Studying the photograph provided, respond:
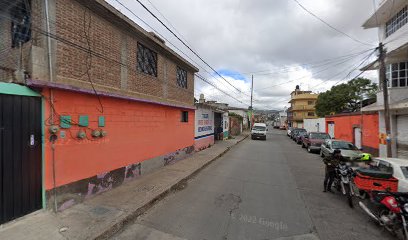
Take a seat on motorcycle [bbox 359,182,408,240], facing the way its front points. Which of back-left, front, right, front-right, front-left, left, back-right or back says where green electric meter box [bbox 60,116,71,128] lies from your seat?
right

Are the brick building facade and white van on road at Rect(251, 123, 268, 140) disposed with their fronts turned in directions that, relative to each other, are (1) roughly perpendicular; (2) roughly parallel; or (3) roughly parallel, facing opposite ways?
roughly perpendicular

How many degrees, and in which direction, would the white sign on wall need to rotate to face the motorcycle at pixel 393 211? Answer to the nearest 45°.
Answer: approximately 45° to its right

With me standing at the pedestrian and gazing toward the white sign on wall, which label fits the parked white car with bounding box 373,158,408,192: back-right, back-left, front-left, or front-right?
back-right

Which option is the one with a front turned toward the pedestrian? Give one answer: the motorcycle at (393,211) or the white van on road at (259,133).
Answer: the white van on road

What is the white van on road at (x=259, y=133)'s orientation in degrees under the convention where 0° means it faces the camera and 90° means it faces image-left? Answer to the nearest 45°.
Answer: approximately 0°

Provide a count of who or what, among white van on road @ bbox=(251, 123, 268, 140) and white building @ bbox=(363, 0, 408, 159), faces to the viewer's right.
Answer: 0

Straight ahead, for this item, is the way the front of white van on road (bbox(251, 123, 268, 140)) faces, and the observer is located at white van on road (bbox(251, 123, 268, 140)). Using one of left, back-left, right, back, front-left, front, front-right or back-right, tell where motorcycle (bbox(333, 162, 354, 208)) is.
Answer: front

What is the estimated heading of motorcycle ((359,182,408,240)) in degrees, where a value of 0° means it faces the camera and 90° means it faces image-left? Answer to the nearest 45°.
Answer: approximately 315°

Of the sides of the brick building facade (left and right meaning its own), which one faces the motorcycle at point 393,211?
front

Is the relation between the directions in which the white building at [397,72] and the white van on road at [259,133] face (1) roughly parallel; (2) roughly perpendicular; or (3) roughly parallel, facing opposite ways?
roughly perpendicular

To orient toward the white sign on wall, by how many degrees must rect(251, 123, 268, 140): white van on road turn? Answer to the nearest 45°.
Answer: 0° — it already faces it

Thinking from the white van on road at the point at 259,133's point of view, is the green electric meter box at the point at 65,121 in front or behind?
in front

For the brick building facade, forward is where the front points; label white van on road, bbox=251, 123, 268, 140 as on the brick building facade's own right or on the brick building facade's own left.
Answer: on the brick building facade's own left

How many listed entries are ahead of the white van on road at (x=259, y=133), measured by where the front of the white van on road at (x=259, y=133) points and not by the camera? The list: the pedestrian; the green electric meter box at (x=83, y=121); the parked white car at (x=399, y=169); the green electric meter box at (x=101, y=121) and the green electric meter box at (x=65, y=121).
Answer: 5

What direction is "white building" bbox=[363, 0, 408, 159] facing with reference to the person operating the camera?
facing the viewer and to the left of the viewer

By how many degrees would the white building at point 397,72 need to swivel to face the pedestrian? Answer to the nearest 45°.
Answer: approximately 45° to its left

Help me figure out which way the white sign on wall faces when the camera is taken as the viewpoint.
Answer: facing the viewer and to the right of the viewer

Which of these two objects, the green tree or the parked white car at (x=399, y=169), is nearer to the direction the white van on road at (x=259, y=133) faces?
the parked white car
